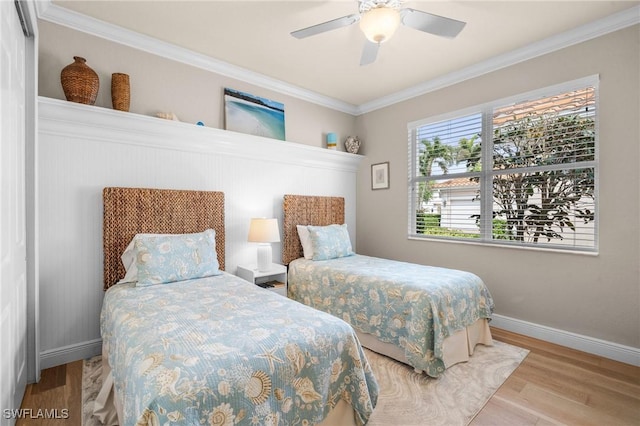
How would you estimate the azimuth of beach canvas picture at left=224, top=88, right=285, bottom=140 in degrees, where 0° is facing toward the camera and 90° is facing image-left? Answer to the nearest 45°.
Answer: approximately 315°

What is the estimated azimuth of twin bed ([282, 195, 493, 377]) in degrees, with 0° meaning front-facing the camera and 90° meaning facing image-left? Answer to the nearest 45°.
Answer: approximately 315°

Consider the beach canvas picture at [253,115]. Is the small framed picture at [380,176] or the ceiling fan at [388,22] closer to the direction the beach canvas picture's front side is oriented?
the ceiling fan

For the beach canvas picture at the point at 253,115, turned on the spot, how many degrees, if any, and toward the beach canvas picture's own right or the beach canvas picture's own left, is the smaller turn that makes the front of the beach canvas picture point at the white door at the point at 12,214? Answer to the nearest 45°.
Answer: approximately 90° to the beach canvas picture's own right

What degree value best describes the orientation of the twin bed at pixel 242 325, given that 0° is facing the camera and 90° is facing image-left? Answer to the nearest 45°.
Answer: approximately 315°

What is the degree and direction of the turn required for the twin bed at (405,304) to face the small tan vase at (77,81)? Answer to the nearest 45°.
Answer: approximately 135° to its right

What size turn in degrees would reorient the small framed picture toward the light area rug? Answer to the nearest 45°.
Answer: approximately 45° to its left

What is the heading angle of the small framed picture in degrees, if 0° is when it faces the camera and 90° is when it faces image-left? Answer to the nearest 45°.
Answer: approximately 45°

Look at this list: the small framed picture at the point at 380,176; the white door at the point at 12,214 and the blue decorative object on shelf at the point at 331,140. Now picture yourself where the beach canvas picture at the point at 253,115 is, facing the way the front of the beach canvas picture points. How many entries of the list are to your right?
1
